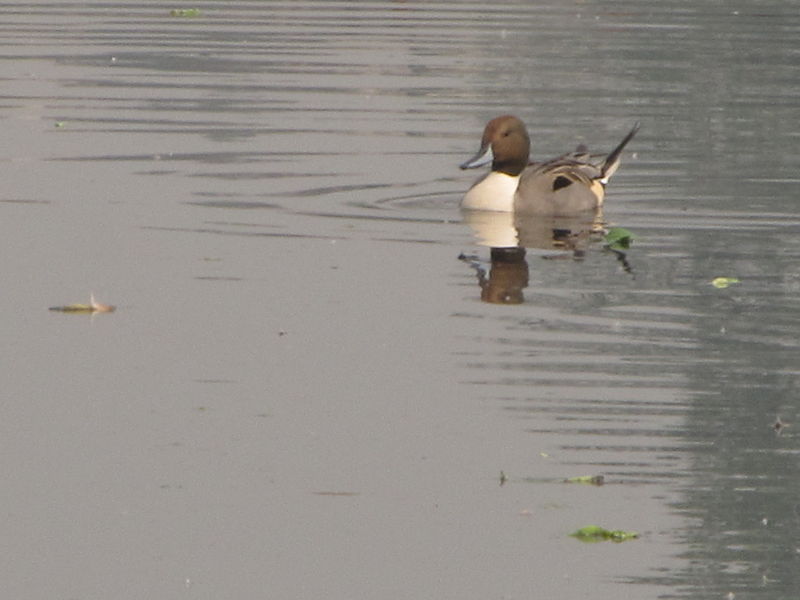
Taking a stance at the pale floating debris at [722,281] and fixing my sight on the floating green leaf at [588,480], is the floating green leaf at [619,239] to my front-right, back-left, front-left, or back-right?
back-right

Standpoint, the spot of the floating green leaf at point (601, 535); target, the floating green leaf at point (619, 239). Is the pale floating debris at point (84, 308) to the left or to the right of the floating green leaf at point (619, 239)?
left

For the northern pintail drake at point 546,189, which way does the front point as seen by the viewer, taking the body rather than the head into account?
to the viewer's left

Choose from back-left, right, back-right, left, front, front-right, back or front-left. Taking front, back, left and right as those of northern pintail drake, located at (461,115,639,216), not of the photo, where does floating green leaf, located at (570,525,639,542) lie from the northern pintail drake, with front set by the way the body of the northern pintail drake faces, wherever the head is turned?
left

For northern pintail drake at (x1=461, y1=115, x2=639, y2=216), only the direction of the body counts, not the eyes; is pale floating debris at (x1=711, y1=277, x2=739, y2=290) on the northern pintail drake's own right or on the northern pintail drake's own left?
on the northern pintail drake's own left

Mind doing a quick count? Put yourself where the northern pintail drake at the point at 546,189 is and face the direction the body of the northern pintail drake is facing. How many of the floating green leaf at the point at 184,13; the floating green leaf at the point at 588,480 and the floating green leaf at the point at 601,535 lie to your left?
2

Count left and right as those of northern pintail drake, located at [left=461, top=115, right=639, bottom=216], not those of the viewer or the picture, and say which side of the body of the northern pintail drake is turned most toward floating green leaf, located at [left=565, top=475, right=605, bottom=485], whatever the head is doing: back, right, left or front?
left

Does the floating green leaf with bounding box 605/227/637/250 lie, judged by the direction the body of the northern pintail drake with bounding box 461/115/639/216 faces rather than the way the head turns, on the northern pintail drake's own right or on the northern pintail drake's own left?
on the northern pintail drake's own left
